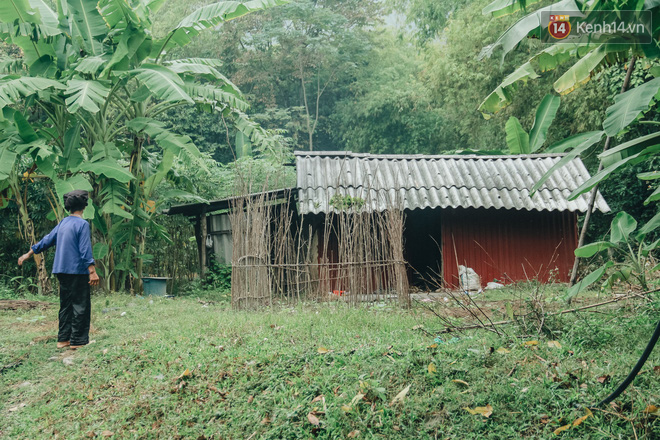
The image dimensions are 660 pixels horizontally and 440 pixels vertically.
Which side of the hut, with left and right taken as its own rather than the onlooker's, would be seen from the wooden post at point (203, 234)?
right

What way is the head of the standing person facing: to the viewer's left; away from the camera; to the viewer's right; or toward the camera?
away from the camera

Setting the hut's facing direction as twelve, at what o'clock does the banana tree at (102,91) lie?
The banana tree is roughly at 2 o'clock from the hut.

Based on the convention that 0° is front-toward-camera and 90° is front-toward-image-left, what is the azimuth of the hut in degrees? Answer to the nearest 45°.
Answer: approximately 0°

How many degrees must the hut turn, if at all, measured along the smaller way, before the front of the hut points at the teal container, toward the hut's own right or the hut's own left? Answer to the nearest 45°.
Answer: approximately 90° to the hut's own right
